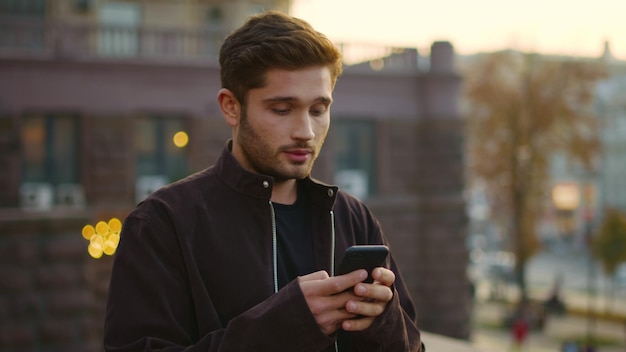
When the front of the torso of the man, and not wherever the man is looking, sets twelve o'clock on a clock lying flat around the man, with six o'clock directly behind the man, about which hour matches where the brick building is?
The brick building is roughly at 7 o'clock from the man.

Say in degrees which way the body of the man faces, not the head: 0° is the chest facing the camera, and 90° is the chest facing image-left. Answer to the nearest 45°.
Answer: approximately 315°

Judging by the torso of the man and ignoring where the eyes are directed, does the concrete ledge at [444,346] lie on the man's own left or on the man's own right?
on the man's own left

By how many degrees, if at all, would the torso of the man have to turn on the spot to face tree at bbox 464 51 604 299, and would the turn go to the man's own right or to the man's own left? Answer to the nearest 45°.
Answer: approximately 135° to the man's own left

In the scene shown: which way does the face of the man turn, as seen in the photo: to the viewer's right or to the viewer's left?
to the viewer's right

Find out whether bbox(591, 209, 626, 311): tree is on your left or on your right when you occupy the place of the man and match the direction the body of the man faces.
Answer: on your left

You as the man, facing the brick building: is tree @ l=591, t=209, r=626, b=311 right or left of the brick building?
right
